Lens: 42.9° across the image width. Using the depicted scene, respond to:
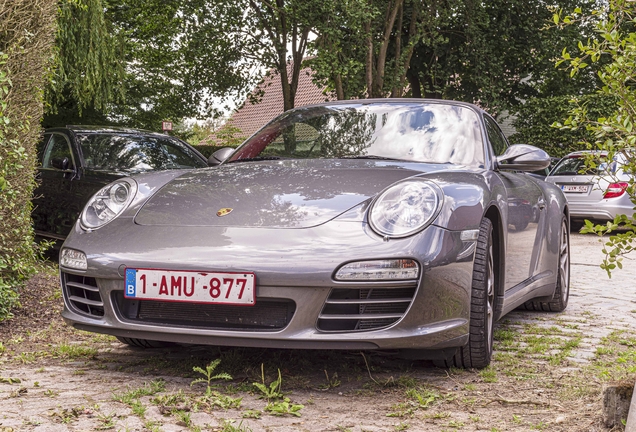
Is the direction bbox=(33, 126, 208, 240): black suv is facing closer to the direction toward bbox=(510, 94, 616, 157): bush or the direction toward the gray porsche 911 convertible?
the gray porsche 911 convertible

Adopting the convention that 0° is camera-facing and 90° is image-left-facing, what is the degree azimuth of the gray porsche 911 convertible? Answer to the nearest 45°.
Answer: approximately 45°

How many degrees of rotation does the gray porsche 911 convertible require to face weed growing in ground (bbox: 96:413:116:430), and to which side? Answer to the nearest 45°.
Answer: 0° — it already faces it

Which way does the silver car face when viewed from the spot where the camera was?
facing away from the viewer and to the right of the viewer

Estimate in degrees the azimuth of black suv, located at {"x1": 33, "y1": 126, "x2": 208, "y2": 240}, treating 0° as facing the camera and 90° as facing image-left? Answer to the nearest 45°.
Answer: approximately 315°

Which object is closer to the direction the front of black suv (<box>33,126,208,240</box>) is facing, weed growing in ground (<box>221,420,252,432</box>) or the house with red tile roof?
the weed growing in ground

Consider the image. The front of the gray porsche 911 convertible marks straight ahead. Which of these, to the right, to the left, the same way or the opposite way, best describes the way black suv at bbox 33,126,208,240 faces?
to the left

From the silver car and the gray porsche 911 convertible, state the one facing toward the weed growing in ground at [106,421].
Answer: the gray porsche 911 convertible

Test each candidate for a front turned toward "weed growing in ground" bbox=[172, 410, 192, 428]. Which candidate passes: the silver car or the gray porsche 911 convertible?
the gray porsche 911 convertible

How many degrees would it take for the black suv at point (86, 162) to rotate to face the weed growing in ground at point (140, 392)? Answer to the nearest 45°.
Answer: approximately 45° to its right

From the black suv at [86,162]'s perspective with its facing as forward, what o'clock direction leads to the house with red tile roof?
The house with red tile roof is roughly at 8 o'clock from the black suv.

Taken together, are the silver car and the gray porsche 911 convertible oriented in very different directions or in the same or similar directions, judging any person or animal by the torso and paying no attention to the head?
very different directions

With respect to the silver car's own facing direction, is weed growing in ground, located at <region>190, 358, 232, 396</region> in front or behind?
behind
